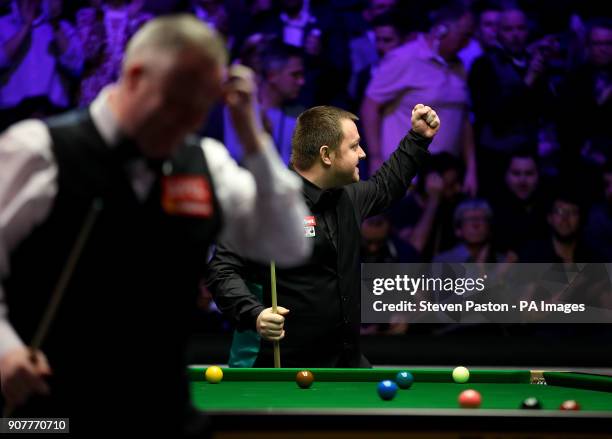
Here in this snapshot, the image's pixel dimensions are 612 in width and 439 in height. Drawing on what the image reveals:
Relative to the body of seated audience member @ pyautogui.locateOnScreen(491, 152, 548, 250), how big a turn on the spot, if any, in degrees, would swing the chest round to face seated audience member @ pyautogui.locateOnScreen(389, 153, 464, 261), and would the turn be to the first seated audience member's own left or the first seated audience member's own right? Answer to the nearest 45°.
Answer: approximately 90° to the first seated audience member's own right

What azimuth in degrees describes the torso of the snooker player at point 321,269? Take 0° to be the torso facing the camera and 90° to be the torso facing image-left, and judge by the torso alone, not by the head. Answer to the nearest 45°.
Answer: approximately 315°

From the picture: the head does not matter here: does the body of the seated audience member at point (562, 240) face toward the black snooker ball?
yes

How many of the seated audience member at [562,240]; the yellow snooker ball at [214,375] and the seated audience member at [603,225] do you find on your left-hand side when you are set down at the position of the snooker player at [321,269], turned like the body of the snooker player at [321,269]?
2
